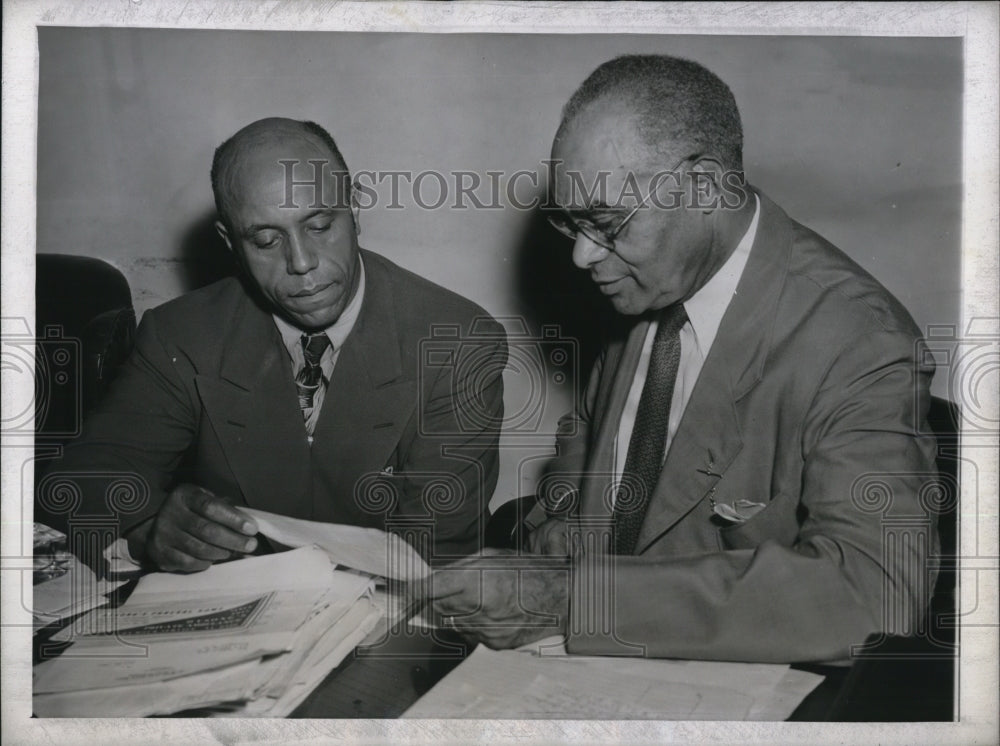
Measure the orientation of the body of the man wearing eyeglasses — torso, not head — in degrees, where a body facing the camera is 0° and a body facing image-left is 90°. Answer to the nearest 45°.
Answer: approximately 45°

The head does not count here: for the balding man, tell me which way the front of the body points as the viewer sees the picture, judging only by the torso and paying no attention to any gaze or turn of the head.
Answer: toward the camera

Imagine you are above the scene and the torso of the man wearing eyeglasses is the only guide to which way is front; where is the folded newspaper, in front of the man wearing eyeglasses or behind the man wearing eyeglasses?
in front

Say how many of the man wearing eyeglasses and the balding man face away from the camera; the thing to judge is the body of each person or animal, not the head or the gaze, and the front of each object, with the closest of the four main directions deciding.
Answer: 0

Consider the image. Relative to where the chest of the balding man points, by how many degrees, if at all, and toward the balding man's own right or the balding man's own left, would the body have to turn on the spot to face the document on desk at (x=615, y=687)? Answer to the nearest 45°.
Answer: approximately 45° to the balding man's own left

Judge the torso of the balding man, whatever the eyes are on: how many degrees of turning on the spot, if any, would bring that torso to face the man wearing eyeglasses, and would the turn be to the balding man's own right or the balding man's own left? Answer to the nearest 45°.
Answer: approximately 45° to the balding man's own left

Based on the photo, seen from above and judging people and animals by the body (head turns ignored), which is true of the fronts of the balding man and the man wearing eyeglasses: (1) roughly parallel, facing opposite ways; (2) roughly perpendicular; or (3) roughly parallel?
roughly perpendicular

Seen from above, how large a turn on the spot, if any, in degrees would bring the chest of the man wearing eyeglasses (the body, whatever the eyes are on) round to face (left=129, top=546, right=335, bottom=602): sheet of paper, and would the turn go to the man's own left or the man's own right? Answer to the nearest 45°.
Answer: approximately 45° to the man's own right
